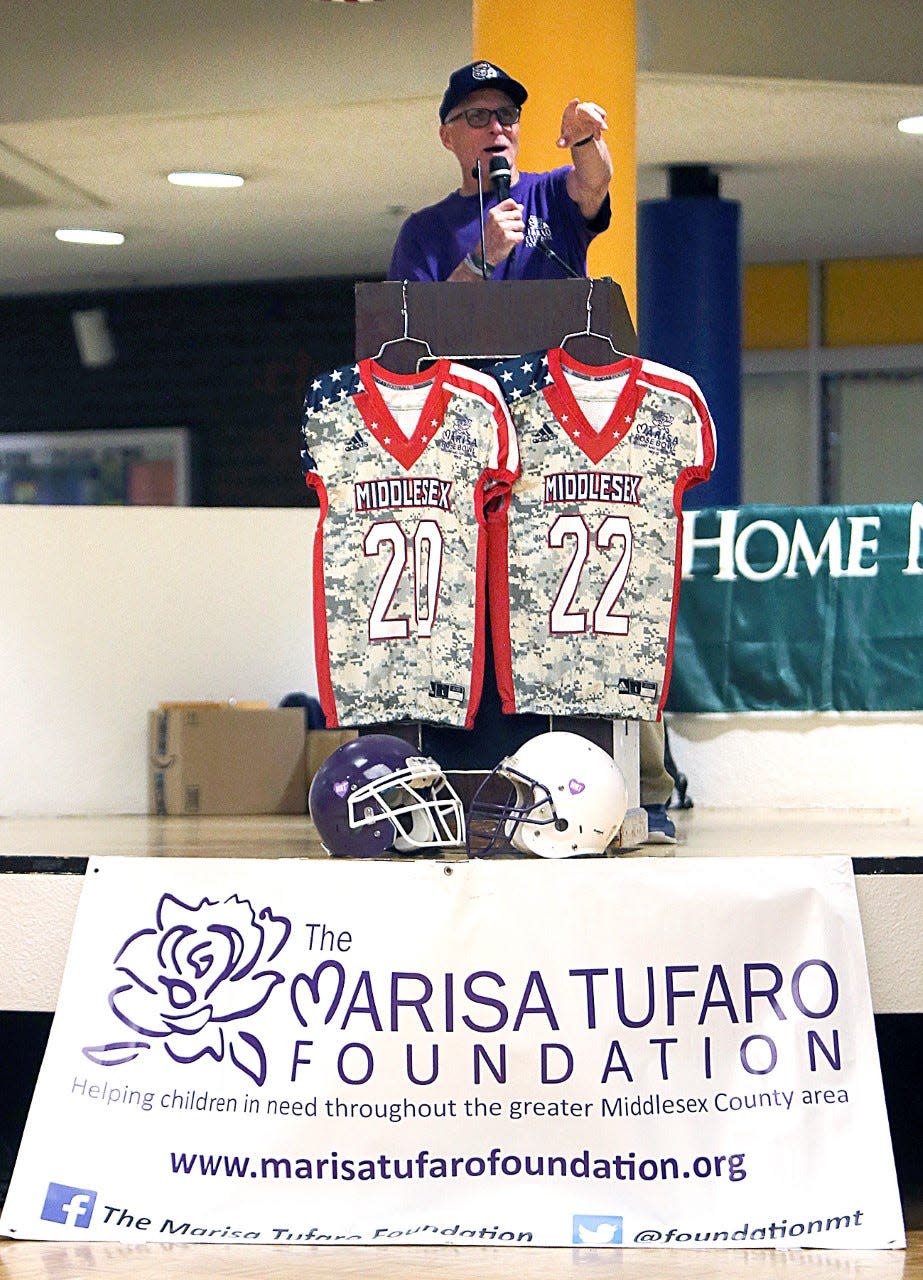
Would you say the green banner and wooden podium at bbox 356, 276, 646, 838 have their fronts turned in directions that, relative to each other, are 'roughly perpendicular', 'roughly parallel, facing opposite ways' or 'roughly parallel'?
roughly parallel

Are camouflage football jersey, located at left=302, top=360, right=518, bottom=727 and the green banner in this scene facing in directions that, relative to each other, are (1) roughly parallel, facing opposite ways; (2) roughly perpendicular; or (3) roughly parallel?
roughly parallel

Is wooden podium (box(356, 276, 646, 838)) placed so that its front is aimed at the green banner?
no

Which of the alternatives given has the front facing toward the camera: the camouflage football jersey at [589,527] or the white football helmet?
the camouflage football jersey

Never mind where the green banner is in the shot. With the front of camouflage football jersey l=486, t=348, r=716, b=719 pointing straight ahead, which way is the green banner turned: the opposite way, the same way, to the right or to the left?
the same way

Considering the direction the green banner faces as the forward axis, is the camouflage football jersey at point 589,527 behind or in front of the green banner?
in front

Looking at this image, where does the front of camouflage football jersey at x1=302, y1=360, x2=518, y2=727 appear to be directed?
toward the camera

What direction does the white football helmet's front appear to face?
to the viewer's left

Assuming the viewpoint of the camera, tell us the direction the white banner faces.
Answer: facing the viewer

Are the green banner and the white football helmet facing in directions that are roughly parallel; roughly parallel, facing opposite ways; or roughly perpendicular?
roughly perpendicular
